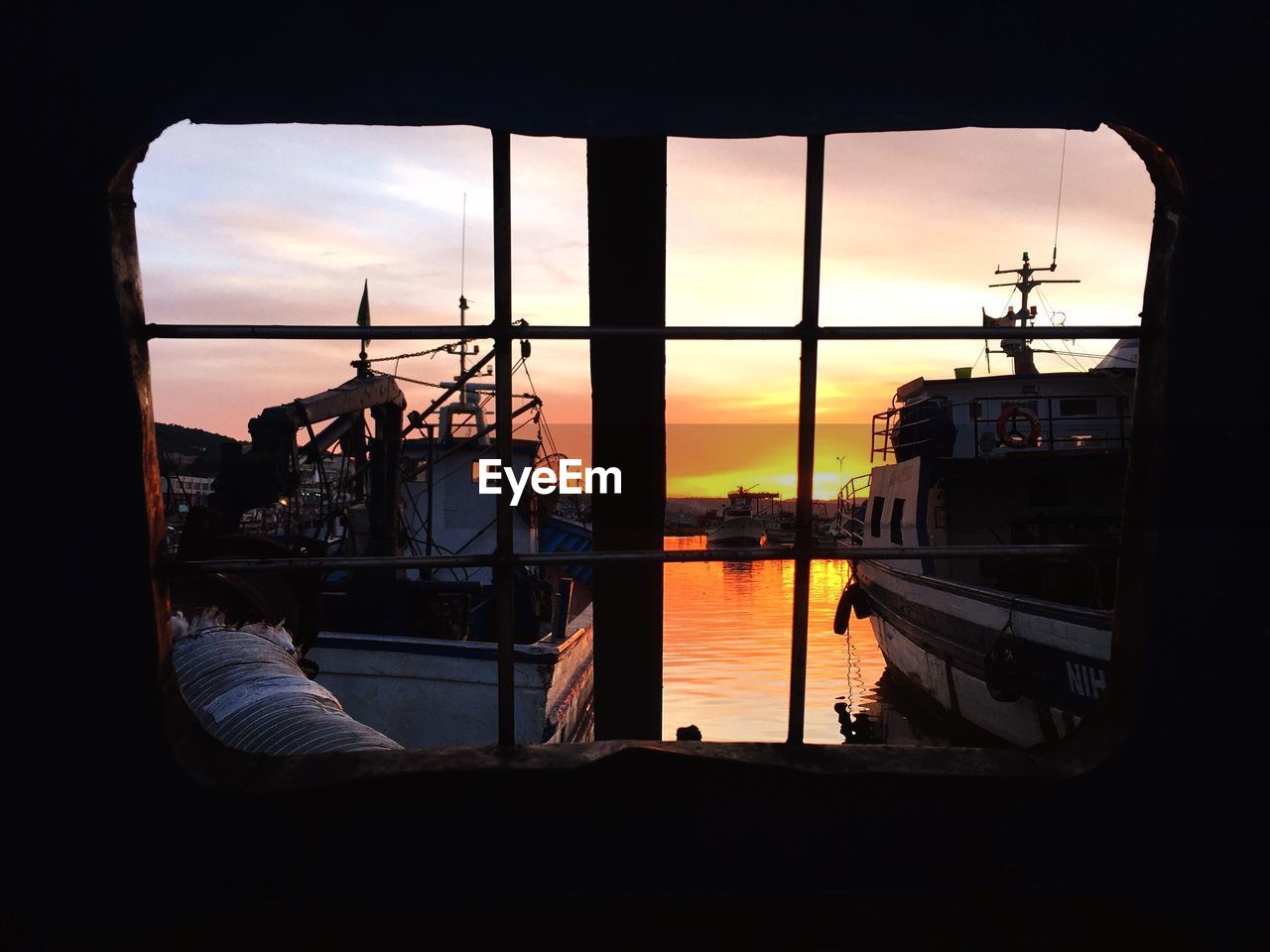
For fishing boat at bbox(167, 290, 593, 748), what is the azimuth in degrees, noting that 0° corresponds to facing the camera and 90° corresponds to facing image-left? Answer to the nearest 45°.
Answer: approximately 225°

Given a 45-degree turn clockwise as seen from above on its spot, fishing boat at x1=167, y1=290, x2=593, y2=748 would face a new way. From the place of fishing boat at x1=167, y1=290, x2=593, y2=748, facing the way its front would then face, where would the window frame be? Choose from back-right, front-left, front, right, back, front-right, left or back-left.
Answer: right
